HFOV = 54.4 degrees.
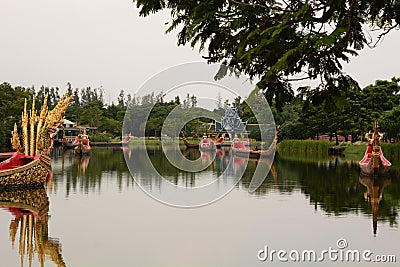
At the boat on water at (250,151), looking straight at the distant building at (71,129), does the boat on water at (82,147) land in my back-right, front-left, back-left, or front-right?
front-left

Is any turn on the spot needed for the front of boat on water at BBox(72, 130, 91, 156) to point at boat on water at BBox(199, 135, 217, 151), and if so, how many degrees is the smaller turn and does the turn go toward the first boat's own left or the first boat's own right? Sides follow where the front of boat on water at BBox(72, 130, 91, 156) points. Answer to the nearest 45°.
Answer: approximately 135° to the first boat's own left

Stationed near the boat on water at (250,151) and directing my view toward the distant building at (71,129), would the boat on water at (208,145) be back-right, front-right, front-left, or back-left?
front-right
